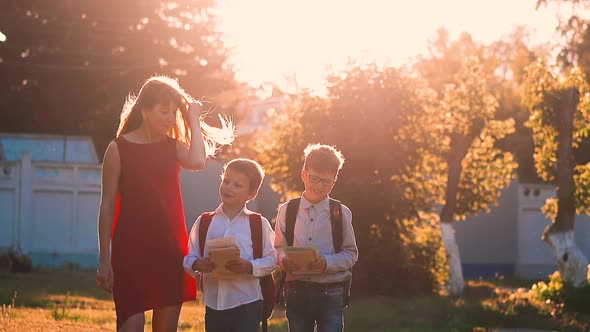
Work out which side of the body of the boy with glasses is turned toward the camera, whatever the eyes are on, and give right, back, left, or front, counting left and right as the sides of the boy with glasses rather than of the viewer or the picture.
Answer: front

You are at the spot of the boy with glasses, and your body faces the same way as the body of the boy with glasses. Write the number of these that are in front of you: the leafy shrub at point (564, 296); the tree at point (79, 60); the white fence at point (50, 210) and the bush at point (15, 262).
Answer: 0

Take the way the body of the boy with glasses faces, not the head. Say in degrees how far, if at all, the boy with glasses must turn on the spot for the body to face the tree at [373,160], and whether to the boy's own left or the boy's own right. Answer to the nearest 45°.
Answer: approximately 180°

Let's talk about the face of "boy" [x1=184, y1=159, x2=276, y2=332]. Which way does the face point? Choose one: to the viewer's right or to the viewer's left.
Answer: to the viewer's left

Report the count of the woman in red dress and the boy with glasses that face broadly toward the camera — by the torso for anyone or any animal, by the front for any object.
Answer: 2

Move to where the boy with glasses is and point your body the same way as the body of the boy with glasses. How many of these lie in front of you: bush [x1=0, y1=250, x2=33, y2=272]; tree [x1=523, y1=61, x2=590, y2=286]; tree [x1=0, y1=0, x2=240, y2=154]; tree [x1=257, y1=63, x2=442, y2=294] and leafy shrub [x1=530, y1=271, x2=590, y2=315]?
0

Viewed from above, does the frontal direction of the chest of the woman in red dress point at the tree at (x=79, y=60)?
no

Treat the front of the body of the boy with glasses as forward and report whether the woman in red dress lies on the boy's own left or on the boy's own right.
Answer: on the boy's own right

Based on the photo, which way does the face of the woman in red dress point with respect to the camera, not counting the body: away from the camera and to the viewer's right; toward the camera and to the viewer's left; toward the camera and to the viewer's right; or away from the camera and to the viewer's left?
toward the camera and to the viewer's right

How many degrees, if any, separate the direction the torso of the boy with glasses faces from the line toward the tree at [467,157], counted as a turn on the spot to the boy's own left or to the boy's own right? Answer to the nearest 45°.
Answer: approximately 180°

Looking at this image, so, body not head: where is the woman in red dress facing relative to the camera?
toward the camera

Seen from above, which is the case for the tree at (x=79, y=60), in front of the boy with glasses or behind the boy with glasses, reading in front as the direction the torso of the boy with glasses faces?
behind

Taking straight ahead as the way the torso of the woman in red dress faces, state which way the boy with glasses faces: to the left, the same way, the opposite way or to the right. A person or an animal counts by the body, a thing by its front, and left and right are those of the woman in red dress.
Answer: the same way
